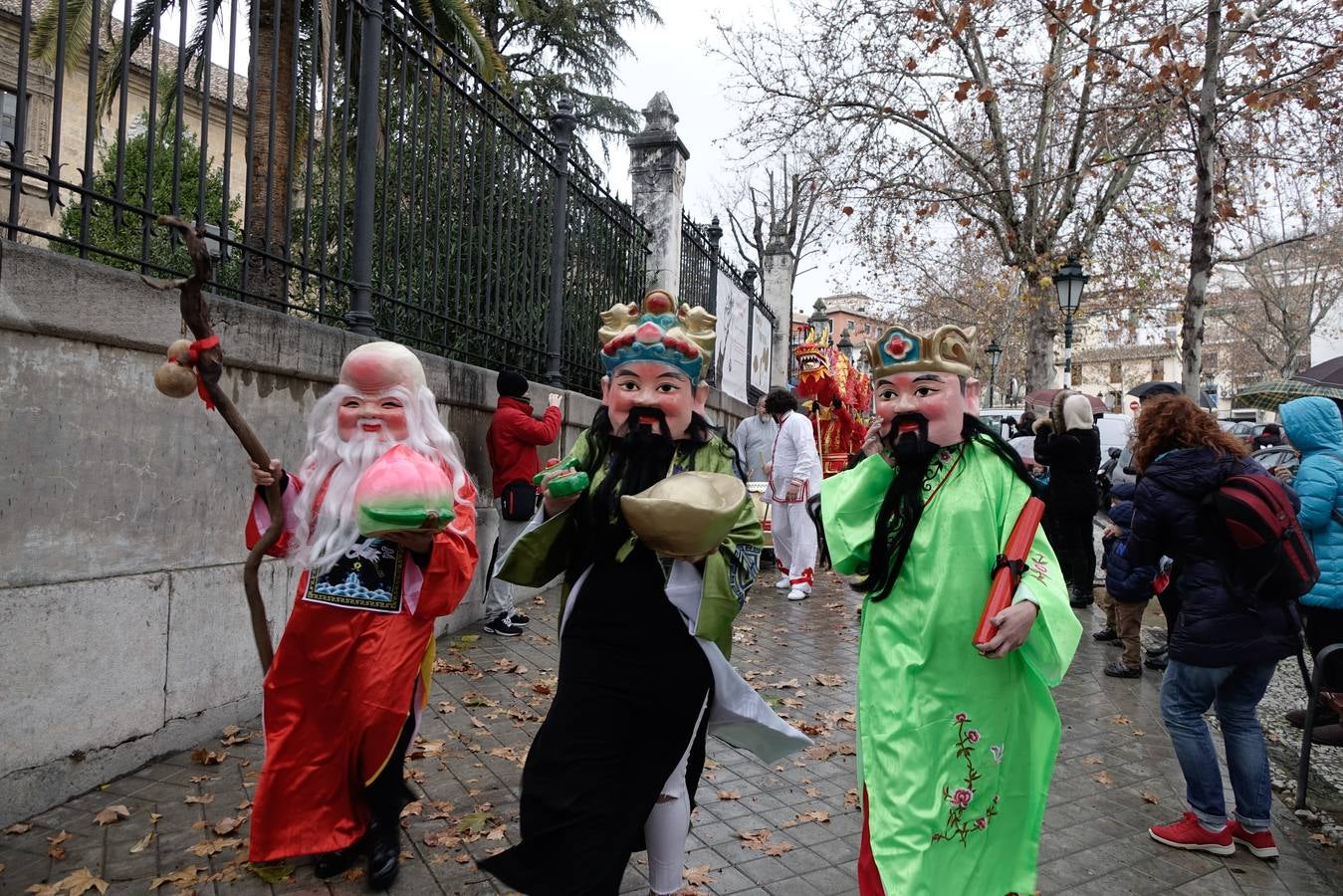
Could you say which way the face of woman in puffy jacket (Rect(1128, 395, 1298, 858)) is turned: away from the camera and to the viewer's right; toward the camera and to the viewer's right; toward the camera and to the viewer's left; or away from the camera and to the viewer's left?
away from the camera and to the viewer's left

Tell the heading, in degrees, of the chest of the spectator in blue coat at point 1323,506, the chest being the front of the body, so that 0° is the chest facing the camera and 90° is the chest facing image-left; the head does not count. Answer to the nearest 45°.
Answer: approximately 135°

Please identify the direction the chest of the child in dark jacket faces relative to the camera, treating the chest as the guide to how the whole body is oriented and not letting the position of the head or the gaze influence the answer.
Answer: to the viewer's left

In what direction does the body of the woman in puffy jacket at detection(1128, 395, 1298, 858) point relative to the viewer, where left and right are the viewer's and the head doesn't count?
facing away from the viewer and to the left of the viewer

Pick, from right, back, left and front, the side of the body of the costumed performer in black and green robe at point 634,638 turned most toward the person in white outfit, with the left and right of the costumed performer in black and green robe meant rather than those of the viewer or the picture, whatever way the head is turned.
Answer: back

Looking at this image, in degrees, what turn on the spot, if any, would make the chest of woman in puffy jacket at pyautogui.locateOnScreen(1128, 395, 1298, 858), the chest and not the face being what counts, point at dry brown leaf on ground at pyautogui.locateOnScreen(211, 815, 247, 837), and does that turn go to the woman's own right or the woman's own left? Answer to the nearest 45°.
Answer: approximately 90° to the woman's own left

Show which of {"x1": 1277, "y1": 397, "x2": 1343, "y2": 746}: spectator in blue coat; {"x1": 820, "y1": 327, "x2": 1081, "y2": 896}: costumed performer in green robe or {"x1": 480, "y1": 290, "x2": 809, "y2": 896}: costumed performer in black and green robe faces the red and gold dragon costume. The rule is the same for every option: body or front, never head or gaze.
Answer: the spectator in blue coat

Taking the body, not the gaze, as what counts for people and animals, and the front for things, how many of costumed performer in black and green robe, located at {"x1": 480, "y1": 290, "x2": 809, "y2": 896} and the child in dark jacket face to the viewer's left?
1

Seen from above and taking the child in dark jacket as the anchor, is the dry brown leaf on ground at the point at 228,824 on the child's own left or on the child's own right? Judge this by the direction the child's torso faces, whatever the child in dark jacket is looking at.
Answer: on the child's own left

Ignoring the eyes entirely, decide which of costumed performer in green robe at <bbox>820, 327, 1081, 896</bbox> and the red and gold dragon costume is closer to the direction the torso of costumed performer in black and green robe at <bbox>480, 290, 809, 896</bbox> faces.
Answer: the costumed performer in green robe

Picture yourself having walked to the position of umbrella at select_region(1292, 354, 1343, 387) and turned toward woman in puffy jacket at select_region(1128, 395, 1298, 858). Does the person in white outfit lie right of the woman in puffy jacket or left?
right

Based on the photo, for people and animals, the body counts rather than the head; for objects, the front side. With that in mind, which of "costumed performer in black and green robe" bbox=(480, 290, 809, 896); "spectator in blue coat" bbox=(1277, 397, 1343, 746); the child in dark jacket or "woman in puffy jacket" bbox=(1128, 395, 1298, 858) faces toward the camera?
the costumed performer in black and green robe

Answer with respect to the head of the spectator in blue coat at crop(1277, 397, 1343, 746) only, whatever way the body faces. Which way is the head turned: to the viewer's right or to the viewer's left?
to the viewer's left

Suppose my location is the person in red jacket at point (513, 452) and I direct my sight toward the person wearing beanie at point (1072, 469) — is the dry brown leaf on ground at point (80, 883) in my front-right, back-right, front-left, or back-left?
back-right
